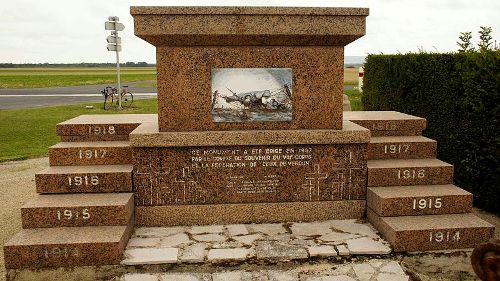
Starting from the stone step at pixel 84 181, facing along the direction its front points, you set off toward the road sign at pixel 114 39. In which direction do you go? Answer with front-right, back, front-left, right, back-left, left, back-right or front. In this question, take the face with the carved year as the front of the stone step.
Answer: back

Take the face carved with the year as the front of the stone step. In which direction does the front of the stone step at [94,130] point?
toward the camera

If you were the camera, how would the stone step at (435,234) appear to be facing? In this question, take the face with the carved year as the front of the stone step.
facing the viewer

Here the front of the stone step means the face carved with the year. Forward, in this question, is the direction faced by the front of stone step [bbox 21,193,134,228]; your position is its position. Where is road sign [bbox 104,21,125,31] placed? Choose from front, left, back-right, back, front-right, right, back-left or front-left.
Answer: back

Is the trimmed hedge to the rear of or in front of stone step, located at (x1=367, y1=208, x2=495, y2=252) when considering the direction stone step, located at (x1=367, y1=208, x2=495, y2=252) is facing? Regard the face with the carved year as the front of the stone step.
to the rear

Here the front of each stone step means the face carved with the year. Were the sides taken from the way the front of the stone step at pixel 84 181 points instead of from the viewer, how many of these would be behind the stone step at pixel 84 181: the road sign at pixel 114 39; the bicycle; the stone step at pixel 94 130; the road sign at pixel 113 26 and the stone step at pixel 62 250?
4

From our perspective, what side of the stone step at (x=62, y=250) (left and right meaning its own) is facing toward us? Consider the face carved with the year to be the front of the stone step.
front

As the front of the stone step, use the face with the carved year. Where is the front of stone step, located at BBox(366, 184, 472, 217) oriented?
toward the camera

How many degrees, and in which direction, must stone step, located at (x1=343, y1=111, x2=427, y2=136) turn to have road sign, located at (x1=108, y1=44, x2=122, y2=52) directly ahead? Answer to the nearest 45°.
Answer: approximately 135° to its right
